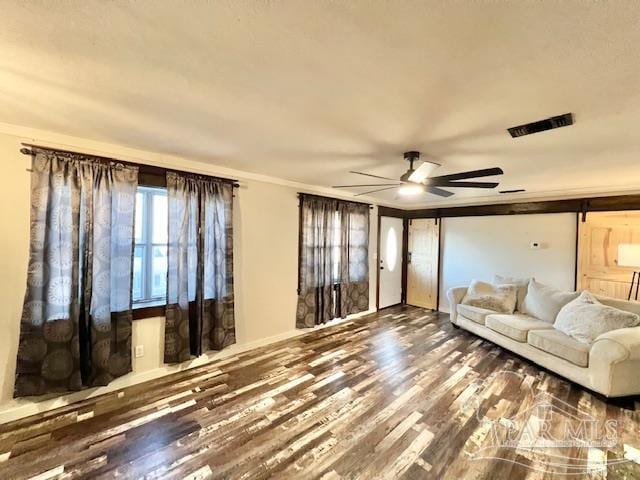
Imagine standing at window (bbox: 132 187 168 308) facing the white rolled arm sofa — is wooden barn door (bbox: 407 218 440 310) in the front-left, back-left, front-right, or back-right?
front-left

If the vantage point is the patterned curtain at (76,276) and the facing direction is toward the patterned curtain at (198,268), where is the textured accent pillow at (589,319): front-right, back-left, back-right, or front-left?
front-right

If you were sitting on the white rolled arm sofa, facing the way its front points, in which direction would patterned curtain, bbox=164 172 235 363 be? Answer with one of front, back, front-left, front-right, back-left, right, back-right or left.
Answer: front

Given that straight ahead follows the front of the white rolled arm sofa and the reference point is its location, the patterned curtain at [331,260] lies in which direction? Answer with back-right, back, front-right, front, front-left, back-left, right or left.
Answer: front-right

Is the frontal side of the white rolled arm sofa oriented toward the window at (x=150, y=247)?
yes

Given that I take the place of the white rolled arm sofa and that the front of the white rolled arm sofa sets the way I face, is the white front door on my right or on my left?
on my right

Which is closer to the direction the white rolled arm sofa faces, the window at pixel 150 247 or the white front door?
the window

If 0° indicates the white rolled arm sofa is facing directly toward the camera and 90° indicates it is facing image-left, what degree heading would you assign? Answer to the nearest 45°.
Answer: approximately 45°

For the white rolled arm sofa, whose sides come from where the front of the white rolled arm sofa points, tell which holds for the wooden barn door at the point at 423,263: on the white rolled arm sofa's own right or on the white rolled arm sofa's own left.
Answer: on the white rolled arm sofa's own right

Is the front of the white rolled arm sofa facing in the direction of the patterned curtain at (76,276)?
yes

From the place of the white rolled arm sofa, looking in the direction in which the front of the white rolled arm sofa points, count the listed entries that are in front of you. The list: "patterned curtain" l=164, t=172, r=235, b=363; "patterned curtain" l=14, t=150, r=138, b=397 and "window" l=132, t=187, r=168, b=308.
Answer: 3

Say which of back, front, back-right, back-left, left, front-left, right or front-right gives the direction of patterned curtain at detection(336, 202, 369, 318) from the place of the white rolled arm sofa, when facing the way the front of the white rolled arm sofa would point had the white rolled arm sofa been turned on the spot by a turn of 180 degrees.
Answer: back-left
